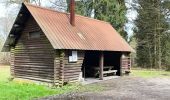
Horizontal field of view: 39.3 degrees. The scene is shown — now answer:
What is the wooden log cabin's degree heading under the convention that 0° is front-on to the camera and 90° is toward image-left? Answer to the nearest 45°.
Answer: approximately 315°

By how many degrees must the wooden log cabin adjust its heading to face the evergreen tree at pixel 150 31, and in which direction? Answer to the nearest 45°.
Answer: approximately 90° to its left

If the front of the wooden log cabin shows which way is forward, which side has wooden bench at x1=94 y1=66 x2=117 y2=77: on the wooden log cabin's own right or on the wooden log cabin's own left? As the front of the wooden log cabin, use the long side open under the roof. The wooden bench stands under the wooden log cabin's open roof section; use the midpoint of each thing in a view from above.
on the wooden log cabin's own left
